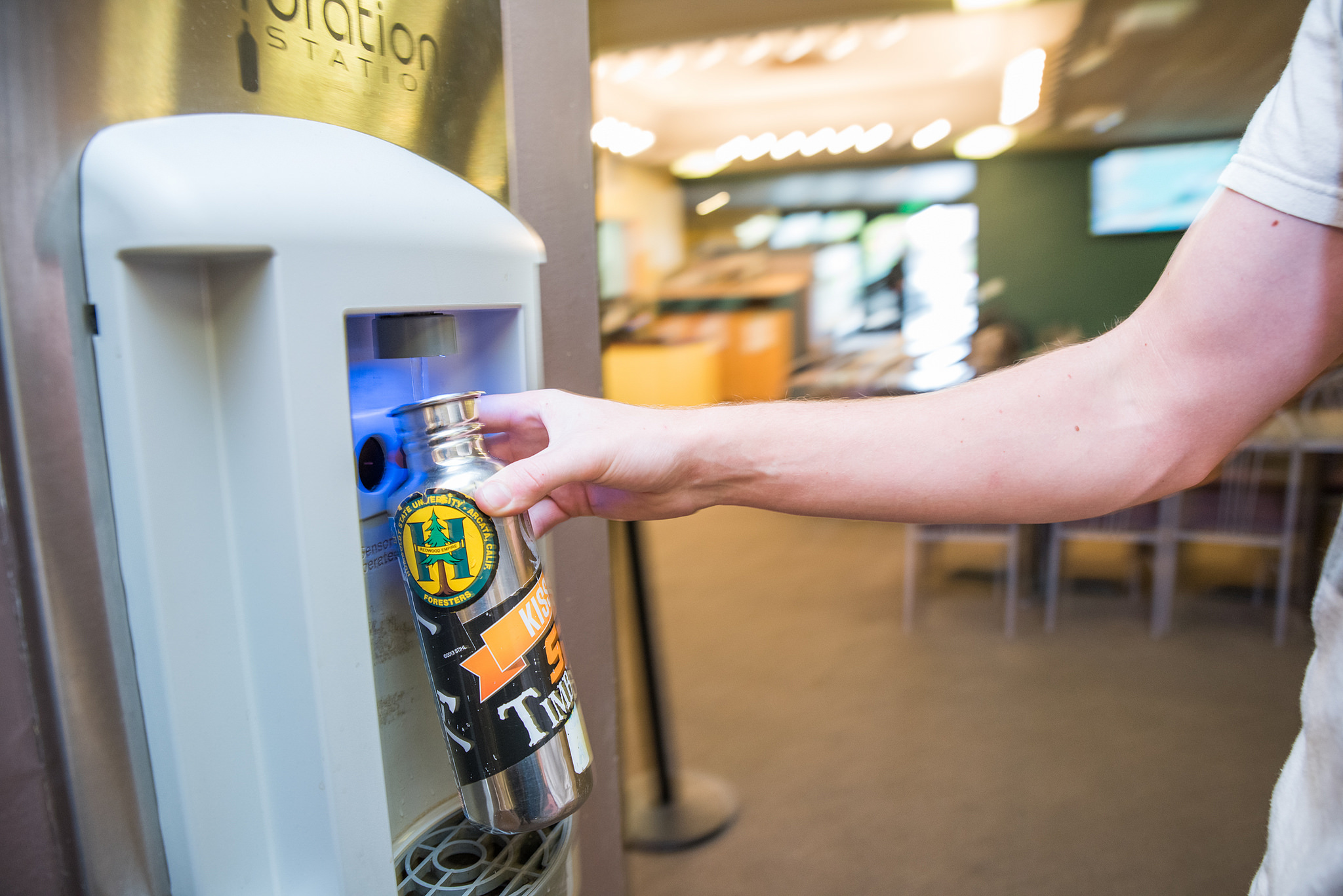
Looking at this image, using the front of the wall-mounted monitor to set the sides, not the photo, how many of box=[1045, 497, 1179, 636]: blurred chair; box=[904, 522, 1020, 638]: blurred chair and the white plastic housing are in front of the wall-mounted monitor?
3

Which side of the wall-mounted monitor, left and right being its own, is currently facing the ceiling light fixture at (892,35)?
front

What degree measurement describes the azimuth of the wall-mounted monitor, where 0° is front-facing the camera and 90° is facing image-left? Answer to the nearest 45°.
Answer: approximately 0°

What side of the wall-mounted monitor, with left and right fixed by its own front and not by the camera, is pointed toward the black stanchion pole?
front

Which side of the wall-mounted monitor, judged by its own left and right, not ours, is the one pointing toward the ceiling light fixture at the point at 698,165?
right

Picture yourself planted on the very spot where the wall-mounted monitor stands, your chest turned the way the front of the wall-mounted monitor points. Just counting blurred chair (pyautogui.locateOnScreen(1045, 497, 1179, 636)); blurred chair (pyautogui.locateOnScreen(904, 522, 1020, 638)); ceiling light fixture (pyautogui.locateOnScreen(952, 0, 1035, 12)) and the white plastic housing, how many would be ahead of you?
4

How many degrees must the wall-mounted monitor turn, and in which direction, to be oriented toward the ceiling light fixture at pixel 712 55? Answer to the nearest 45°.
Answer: approximately 45° to its right

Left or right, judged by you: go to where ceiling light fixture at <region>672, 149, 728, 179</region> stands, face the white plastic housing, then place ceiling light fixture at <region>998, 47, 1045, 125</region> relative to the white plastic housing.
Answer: left

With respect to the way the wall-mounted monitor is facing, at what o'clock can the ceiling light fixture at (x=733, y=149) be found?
The ceiling light fixture is roughly at 2 o'clock from the wall-mounted monitor.

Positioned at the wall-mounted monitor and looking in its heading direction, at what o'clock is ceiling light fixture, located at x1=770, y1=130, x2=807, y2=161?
The ceiling light fixture is roughly at 2 o'clock from the wall-mounted monitor.

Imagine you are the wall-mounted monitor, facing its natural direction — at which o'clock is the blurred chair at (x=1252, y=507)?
The blurred chair is roughly at 12 o'clock from the wall-mounted monitor.

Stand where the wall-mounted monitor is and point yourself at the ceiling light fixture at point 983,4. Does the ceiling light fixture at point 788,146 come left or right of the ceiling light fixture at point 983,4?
right

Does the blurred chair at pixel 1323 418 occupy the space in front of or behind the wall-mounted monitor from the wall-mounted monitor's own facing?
in front

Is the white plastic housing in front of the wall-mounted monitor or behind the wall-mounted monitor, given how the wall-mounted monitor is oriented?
in front

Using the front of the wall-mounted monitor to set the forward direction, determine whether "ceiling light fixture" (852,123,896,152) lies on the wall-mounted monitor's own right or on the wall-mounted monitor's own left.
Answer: on the wall-mounted monitor's own right

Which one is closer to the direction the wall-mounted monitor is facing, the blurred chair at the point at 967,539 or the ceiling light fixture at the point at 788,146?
the blurred chair

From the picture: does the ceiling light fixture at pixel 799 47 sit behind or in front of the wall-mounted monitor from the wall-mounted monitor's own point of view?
in front

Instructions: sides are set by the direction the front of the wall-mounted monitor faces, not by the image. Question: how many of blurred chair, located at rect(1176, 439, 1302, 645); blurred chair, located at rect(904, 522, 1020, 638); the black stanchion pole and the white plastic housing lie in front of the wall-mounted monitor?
4
